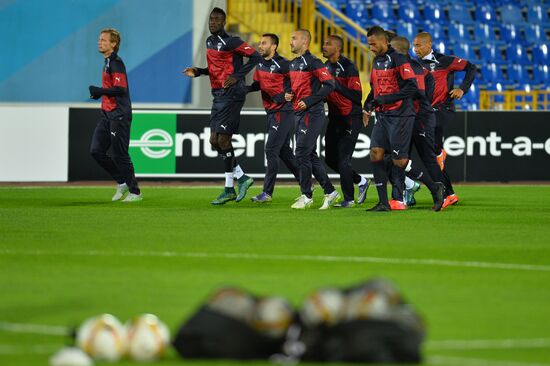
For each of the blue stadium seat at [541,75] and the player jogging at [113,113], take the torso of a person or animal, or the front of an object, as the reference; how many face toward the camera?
1

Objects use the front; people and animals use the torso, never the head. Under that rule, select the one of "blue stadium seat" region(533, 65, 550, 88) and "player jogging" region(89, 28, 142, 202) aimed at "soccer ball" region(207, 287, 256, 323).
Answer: the blue stadium seat

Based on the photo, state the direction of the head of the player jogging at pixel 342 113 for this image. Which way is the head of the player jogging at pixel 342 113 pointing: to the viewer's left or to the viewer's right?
to the viewer's left

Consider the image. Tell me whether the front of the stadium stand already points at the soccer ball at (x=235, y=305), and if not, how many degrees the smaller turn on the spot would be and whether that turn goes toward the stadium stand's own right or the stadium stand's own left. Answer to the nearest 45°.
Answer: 0° — it already faces it

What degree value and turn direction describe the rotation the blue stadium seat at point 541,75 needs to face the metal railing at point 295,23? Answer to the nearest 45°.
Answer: approximately 45° to its right

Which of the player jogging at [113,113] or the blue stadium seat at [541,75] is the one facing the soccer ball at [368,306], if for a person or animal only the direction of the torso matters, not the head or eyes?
the blue stadium seat

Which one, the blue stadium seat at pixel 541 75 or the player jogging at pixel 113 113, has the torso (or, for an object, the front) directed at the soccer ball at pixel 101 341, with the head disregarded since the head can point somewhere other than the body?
the blue stadium seat

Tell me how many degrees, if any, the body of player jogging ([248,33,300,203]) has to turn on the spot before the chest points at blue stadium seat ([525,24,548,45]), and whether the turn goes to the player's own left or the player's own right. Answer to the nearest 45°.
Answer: approximately 180°
